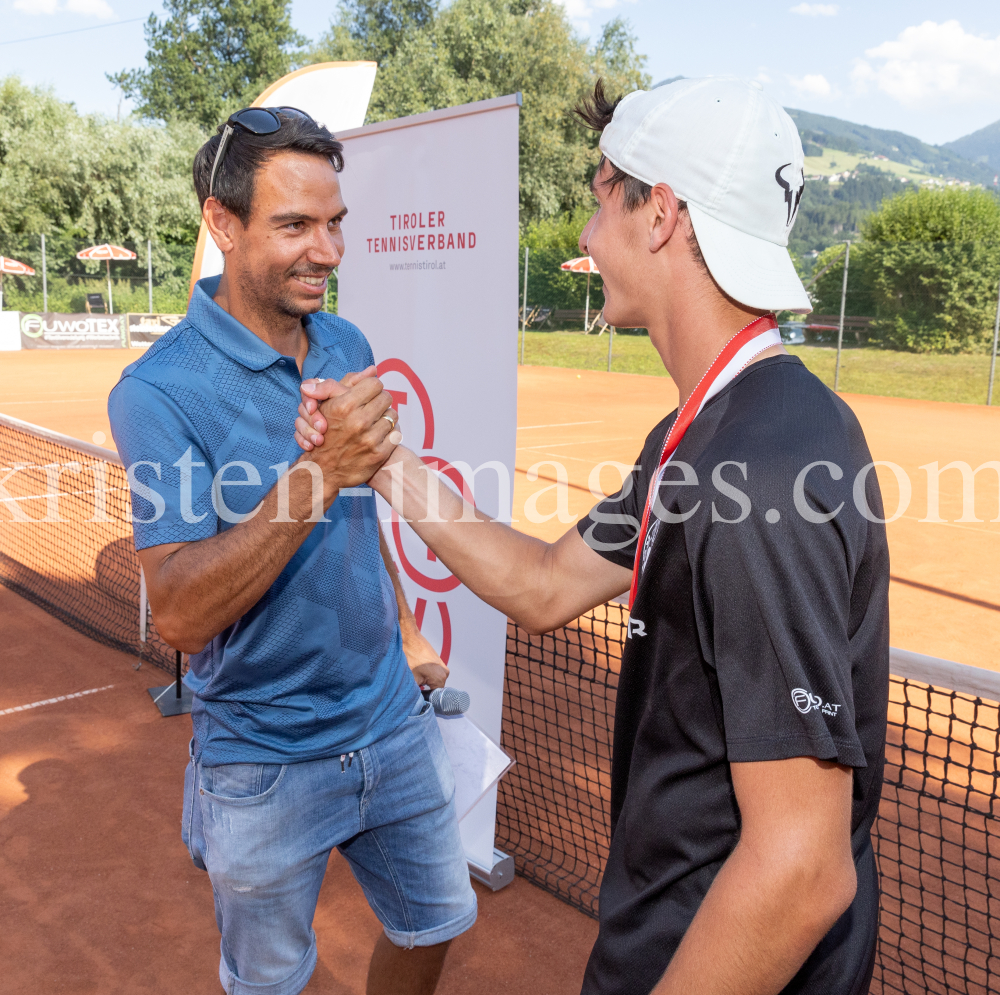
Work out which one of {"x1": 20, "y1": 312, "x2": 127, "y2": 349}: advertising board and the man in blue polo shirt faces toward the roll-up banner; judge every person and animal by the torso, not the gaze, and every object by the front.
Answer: the advertising board

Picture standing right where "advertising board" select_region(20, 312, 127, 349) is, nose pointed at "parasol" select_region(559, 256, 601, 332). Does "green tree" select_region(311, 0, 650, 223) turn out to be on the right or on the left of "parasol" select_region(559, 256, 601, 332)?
left

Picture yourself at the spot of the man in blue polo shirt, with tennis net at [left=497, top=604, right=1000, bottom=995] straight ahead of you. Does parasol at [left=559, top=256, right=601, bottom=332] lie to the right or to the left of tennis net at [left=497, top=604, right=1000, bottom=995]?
left

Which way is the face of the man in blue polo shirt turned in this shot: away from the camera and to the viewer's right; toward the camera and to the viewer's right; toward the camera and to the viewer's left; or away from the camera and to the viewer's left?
toward the camera and to the viewer's right

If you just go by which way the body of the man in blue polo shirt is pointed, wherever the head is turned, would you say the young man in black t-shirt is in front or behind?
in front

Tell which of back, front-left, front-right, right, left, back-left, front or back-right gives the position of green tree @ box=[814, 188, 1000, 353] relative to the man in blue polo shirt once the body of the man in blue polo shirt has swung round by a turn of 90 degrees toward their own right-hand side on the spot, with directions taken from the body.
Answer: back

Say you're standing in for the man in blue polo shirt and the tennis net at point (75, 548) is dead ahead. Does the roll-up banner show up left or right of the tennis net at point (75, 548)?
right

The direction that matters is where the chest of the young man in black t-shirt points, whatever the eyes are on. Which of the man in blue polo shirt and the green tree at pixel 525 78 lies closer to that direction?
the man in blue polo shirt

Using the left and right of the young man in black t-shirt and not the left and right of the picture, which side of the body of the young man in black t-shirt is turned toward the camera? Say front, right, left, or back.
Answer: left

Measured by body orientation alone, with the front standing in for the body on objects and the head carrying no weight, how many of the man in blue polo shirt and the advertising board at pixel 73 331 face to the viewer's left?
0

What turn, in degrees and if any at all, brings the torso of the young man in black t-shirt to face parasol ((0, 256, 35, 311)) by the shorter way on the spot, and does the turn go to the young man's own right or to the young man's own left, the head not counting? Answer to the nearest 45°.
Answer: approximately 45° to the young man's own right

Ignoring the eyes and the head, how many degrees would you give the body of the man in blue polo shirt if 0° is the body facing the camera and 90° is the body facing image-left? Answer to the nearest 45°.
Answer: approximately 315°

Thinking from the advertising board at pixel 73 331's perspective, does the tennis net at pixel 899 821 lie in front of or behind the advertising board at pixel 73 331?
in front

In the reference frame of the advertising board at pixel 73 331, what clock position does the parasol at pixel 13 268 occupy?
The parasol is roughly at 4 o'clock from the advertising board.
